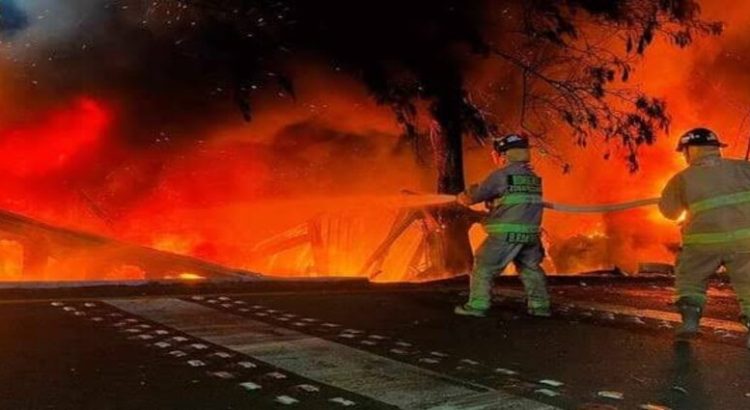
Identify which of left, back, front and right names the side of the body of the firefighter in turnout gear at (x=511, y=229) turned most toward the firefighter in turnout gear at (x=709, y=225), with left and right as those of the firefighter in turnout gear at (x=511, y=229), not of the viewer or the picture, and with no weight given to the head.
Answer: back

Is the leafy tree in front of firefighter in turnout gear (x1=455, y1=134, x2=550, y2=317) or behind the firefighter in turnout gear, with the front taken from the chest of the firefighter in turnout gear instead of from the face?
in front

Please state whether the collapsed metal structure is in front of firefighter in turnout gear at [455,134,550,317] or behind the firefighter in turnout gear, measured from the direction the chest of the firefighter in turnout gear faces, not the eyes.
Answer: in front

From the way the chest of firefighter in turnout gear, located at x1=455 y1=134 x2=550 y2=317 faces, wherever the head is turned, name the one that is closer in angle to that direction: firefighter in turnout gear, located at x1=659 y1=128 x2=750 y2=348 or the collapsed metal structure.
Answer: the collapsed metal structure

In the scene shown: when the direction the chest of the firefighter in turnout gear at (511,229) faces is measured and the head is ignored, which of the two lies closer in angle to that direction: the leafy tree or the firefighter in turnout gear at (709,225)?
the leafy tree

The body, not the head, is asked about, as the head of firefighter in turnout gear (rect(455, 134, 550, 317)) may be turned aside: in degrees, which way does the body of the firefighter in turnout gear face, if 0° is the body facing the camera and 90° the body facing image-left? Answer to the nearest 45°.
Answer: approximately 135°
